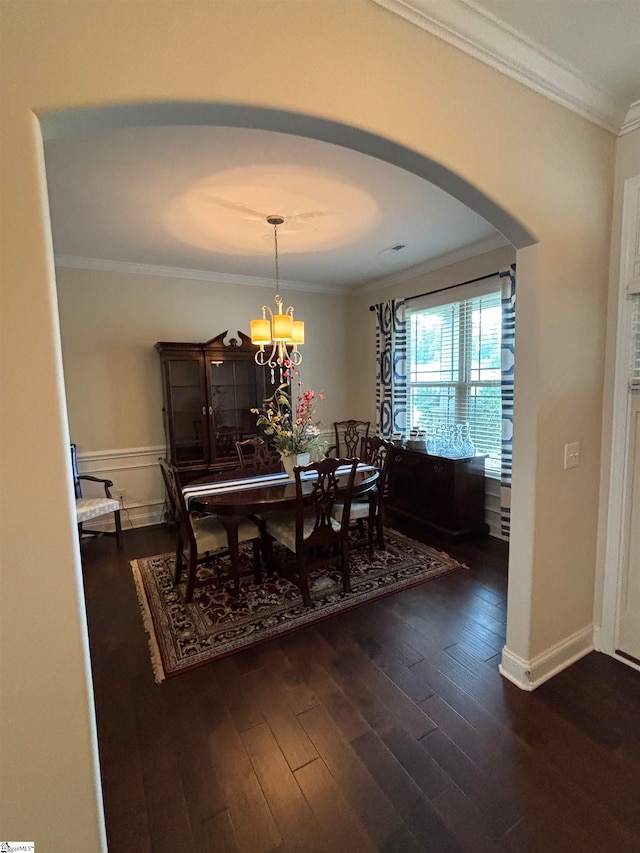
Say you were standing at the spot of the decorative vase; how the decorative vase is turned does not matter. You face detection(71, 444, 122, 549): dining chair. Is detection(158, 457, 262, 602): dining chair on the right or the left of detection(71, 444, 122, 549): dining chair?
left

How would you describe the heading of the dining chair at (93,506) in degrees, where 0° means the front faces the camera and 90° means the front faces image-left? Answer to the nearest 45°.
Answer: approximately 270°

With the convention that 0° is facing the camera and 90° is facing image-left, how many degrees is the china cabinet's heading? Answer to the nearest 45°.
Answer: approximately 315°

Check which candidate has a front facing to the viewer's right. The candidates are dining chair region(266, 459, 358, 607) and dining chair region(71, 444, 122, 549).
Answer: dining chair region(71, 444, 122, 549)

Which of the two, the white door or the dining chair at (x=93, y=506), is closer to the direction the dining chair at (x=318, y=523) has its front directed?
the dining chair

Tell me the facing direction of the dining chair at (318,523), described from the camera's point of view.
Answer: facing away from the viewer and to the left of the viewer

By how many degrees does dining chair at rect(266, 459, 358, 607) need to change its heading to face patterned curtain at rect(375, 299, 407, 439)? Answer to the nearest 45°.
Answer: approximately 90° to its right

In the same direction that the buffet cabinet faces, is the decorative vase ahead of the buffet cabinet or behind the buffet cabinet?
ahead

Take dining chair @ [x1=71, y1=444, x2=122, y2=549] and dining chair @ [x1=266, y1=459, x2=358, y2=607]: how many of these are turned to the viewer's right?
1

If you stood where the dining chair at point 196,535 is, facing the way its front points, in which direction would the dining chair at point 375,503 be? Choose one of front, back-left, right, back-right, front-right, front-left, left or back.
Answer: front-right

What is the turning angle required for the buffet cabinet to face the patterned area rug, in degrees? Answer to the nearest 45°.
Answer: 0° — it already faces it

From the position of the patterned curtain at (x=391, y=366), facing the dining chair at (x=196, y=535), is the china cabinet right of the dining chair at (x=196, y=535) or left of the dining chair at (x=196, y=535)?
right

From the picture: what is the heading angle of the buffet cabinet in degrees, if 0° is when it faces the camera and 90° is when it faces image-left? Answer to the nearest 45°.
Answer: approximately 45°

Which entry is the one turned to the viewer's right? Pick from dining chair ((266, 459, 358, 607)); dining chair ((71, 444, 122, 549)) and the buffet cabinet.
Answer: dining chair ((71, 444, 122, 549))
